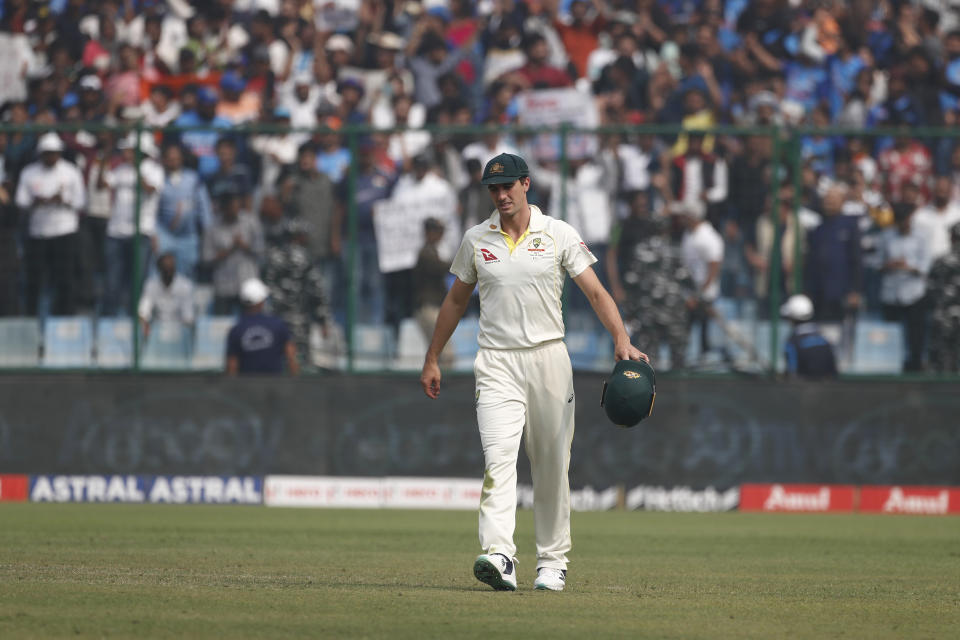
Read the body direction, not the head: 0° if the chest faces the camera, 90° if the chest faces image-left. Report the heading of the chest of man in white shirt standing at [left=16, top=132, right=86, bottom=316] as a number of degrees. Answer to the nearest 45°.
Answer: approximately 0°

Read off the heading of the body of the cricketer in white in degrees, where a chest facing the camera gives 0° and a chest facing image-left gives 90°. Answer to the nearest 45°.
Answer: approximately 0°

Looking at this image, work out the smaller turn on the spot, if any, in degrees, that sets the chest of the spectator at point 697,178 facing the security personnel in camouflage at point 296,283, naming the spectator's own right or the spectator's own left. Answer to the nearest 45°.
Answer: approximately 90° to the spectator's own right

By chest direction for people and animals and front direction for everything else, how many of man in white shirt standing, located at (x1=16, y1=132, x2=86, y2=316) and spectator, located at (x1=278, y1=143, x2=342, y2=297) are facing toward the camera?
2

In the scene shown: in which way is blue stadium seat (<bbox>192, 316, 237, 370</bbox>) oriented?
toward the camera

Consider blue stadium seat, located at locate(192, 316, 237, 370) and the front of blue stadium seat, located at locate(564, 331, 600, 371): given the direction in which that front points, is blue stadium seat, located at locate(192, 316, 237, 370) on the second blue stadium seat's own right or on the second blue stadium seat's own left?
on the second blue stadium seat's own right

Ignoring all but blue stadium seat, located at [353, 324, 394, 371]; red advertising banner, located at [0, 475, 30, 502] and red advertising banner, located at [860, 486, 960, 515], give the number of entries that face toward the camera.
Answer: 3

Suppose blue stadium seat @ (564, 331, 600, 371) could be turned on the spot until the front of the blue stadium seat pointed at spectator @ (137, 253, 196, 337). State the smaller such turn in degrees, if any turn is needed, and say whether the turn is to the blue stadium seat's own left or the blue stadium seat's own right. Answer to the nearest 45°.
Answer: approximately 90° to the blue stadium seat's own right

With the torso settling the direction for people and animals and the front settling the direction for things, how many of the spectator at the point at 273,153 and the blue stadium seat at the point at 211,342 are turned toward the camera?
2

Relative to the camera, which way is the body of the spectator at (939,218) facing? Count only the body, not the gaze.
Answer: toward the camera

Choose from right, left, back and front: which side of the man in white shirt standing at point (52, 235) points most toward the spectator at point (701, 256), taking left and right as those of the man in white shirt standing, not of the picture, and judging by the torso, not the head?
left

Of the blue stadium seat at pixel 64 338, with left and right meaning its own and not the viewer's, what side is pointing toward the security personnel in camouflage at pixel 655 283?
left
